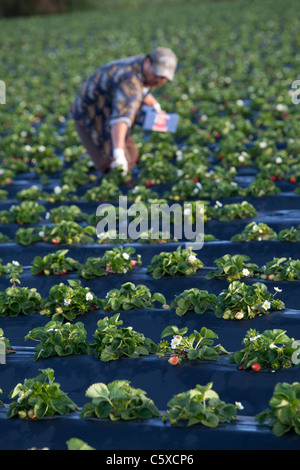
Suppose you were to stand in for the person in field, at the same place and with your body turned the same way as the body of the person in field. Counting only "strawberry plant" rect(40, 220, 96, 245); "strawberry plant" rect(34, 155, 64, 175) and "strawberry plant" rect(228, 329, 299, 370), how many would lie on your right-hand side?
2

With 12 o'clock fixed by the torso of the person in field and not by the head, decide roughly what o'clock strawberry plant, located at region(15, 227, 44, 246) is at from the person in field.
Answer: The strawberry plant is roughly at 4 o'clock from the person in field.

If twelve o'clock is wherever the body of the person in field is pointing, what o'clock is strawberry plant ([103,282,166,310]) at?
The strawberry plant is roughly at 3 o'clock from the person in field.

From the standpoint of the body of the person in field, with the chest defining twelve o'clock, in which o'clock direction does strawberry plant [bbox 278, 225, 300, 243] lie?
The strawberry plant is roughly at 2 o'clock from the person in field.

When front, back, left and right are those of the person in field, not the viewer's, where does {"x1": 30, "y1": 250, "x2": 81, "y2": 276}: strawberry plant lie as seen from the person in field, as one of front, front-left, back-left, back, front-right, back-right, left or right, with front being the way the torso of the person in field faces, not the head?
right

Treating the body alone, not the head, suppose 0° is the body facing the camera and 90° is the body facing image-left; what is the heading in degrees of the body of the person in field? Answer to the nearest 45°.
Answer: approximately 270°

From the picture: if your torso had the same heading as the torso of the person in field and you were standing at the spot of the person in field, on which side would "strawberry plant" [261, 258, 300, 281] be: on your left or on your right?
on your right

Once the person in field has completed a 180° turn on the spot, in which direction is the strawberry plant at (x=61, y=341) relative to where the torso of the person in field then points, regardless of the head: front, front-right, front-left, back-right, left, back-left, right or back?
left

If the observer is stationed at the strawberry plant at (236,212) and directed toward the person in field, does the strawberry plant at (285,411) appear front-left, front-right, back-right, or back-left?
back-left

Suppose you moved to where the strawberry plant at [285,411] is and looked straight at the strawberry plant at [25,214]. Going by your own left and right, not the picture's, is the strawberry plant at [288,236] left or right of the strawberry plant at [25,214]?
right

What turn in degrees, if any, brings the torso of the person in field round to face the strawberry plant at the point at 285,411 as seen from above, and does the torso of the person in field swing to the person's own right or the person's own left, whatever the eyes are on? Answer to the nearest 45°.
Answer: approximately 90° to the person's own right

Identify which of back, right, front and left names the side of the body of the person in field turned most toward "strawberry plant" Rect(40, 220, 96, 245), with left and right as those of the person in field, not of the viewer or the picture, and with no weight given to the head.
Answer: right

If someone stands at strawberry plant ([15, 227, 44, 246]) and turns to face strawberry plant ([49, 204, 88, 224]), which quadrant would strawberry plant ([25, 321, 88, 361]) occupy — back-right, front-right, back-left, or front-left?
back-right

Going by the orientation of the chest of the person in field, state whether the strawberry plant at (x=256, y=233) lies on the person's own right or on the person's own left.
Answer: on the person's own right

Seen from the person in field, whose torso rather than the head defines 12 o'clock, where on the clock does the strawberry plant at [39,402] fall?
The strawberry plant is roughly at 3 o'clock from the person in field.
